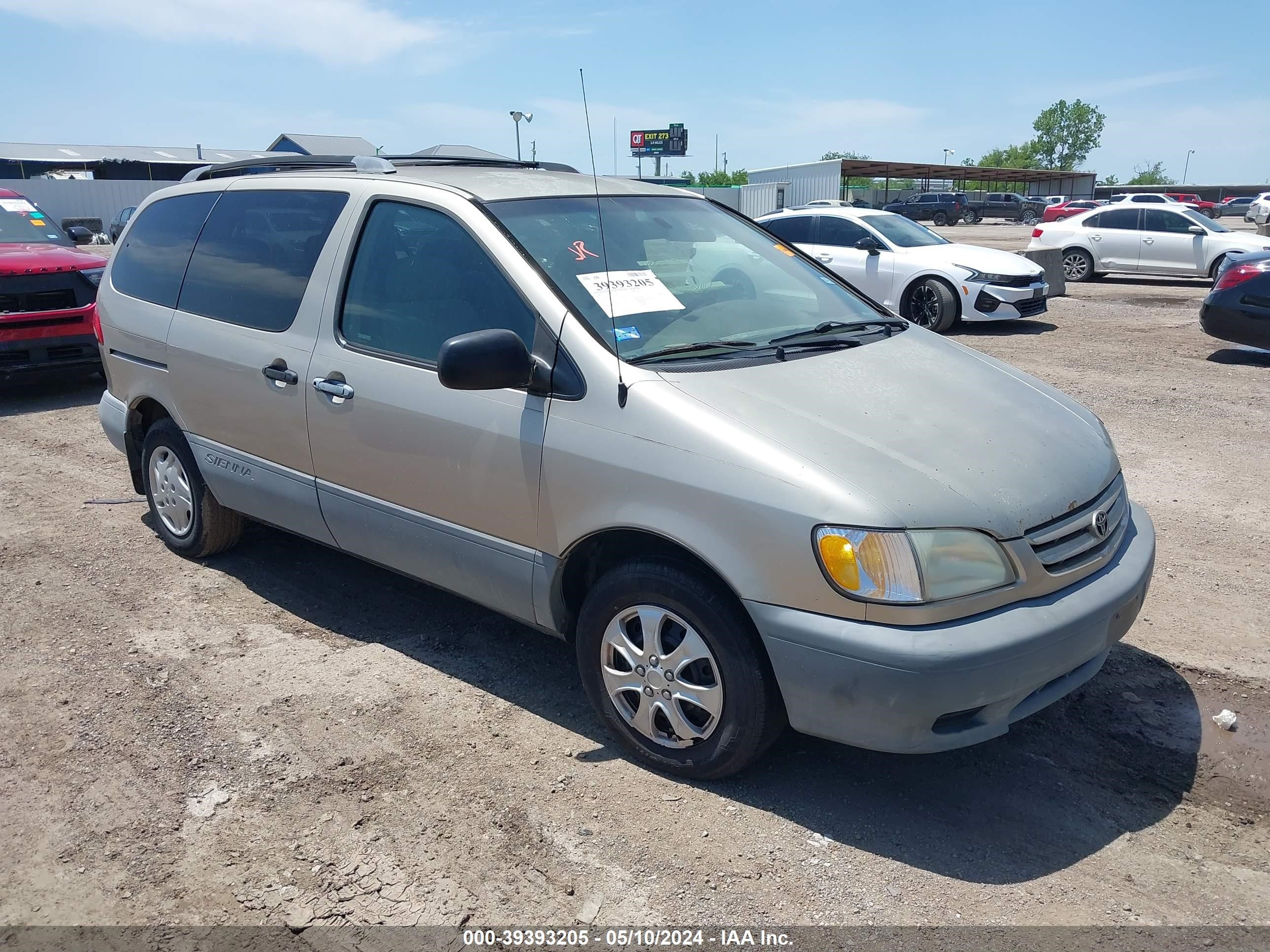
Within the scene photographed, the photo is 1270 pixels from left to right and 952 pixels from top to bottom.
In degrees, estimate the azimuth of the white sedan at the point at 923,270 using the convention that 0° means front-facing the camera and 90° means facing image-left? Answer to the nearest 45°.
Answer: approximately 315°

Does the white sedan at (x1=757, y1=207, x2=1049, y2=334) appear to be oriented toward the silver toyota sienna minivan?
no

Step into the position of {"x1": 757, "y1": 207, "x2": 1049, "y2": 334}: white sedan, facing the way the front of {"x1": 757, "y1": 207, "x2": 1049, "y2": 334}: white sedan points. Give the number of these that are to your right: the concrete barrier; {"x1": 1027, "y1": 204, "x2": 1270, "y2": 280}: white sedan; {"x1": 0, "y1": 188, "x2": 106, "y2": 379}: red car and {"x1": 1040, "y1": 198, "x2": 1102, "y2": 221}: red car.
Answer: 1

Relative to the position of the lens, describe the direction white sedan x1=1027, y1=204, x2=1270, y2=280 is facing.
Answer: facing to the right of the viewer

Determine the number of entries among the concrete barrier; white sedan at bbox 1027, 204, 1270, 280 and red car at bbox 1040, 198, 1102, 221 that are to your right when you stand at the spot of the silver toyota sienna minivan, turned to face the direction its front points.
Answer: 0

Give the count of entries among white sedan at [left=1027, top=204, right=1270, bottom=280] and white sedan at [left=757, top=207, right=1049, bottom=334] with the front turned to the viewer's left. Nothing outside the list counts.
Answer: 0

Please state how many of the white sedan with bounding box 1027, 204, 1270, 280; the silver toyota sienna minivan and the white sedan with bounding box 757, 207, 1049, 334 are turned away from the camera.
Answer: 0

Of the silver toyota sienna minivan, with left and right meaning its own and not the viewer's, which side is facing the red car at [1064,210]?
left

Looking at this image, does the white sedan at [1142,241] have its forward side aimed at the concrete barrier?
no

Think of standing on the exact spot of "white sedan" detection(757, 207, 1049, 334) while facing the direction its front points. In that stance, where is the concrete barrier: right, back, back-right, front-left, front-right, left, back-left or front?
left

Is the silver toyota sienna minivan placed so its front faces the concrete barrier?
no

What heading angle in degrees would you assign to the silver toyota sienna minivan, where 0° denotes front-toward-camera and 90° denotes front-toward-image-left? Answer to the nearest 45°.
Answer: approximately 315°

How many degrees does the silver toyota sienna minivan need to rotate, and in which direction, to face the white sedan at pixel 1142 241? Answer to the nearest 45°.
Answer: approximately 90° to its left

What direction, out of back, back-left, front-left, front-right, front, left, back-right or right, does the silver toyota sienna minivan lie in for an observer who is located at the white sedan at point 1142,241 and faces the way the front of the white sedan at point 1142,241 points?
right
